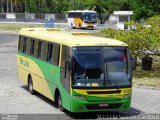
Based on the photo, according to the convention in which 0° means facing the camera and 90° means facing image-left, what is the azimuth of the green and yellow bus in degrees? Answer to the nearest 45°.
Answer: approximately 315°

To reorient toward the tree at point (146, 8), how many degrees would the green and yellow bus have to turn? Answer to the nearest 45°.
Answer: approximately 135° to its left
